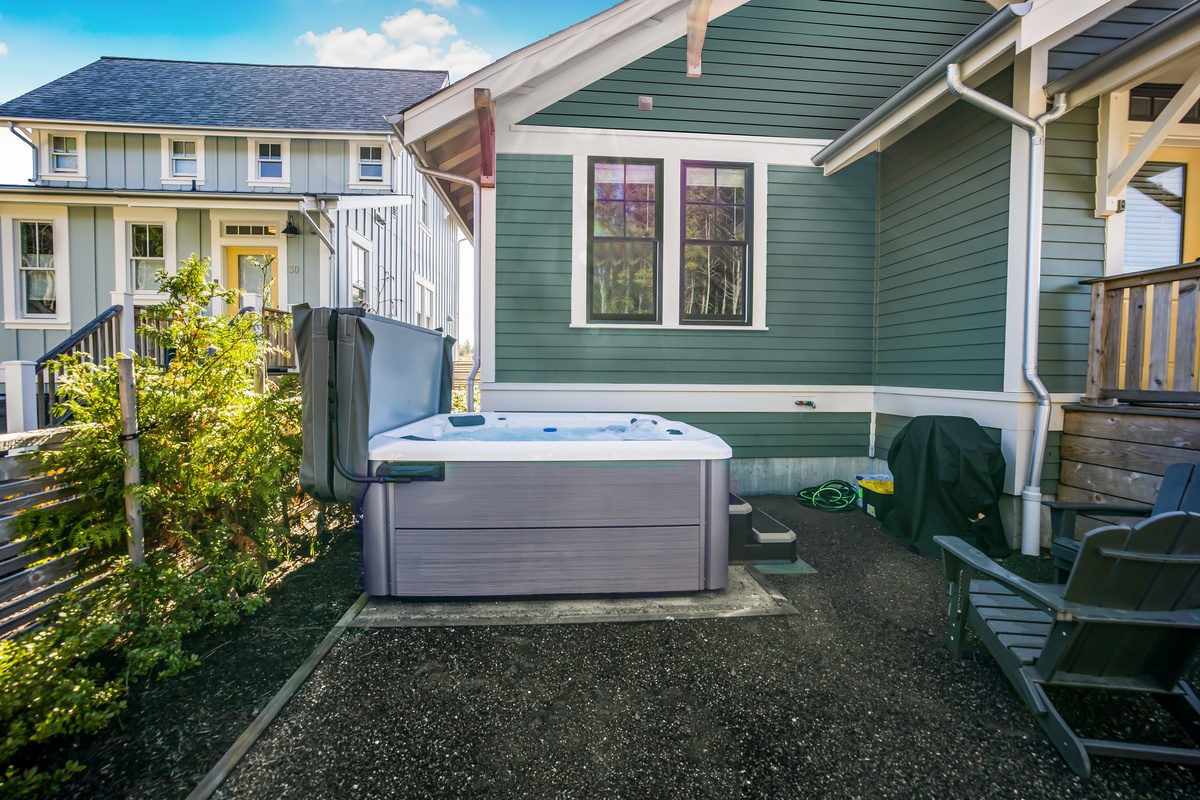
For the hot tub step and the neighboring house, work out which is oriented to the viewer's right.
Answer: the hot tub step

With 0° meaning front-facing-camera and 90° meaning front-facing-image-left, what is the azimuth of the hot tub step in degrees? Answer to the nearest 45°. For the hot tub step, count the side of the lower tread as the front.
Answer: approximately 270°

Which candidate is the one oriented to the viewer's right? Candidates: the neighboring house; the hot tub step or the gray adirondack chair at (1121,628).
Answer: the hot tub step

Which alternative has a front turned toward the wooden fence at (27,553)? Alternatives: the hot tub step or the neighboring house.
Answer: the neighboring house

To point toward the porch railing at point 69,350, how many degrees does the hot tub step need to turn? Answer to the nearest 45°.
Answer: approximately 180°

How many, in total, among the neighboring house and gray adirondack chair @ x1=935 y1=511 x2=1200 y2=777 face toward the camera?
1
